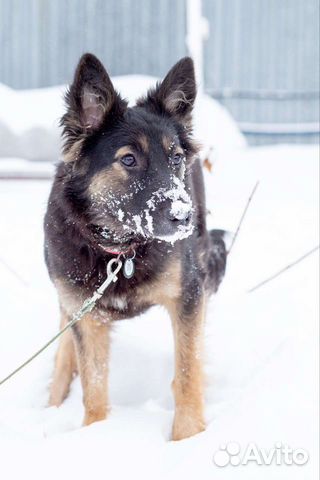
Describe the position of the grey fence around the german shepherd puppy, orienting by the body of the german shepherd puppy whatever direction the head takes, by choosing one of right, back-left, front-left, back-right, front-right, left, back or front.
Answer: back

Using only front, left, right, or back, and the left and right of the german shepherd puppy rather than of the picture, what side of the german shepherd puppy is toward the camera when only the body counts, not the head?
front
